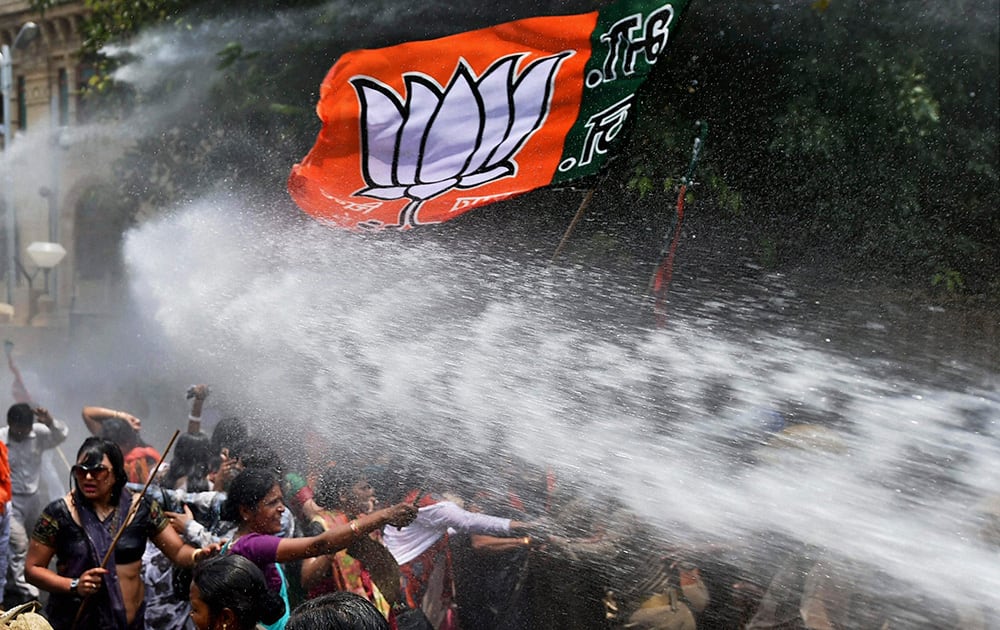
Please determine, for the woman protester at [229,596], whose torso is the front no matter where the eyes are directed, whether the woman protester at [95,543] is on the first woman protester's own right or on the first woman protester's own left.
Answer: on the first woman protester's own right

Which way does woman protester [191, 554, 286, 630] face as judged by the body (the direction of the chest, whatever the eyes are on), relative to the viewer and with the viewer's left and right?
facing to the left of the viewer

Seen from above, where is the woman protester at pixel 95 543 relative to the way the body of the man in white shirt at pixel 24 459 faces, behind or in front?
in front

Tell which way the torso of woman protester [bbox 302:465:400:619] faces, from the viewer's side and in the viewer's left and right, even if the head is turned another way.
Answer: facing to the right of the viewer

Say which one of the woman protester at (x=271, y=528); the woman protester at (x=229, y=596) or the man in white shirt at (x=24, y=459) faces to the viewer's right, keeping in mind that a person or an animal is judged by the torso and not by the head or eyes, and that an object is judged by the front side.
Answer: the woman protester at (x=271, y=528)

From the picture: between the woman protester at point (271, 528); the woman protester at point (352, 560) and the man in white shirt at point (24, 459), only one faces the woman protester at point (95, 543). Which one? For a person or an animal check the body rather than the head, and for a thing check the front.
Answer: the man in white shirt

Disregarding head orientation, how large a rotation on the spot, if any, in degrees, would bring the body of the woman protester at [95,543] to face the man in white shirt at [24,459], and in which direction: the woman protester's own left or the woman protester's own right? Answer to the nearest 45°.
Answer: approximately 180°

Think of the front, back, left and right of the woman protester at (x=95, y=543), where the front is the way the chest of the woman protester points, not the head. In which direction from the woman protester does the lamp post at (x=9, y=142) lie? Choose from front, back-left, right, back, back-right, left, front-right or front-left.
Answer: back

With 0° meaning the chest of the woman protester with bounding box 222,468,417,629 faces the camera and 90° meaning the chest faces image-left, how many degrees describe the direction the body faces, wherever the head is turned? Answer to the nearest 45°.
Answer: approximately 270°
